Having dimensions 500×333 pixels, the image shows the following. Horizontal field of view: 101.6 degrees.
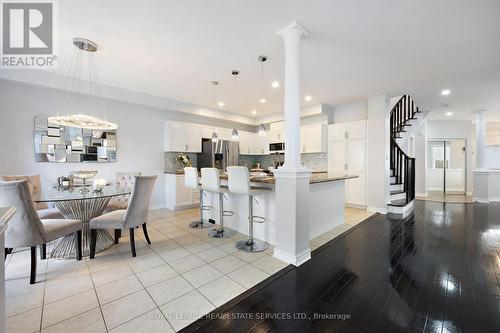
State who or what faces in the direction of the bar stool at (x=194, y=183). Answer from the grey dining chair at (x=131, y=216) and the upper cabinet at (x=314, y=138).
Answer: the upper cabinet

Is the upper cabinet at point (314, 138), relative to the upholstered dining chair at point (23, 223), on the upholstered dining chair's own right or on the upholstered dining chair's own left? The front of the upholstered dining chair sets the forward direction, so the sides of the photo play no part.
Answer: on the upholstered dining chair's own right

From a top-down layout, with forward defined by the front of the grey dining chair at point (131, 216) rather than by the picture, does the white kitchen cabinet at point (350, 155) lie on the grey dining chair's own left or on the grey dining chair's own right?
on the grey dining chair's own right

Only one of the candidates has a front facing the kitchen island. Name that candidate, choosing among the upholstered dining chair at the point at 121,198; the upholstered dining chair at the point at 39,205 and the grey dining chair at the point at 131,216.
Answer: the upholstered dining chair at the point at 39,205

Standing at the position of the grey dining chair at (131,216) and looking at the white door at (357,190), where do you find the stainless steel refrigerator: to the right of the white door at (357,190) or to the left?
left

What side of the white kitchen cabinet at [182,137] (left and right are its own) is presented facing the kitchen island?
front

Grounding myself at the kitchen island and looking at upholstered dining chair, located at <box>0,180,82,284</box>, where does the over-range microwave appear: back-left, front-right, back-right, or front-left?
back-right

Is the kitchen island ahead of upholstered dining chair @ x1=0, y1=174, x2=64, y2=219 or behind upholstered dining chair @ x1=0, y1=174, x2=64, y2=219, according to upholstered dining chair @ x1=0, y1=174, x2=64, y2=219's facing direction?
ahead

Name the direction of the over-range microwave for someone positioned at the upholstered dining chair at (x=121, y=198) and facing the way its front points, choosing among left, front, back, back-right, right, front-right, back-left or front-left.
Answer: back-left
